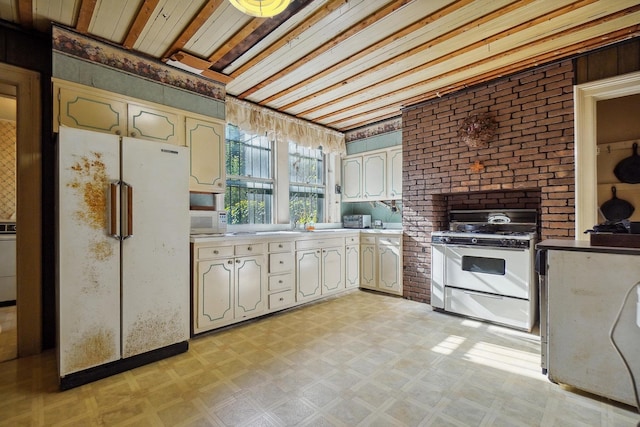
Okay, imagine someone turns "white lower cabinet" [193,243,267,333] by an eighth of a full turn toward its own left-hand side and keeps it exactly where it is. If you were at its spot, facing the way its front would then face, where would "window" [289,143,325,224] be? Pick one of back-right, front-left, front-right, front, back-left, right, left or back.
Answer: front-left

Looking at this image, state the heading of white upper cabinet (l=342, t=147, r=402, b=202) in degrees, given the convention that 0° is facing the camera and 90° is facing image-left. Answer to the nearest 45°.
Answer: approximately 45°

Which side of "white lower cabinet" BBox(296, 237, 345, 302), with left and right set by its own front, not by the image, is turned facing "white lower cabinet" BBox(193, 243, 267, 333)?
right

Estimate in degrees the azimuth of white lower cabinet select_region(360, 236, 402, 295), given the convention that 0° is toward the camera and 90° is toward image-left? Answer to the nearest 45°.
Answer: approximately 45°

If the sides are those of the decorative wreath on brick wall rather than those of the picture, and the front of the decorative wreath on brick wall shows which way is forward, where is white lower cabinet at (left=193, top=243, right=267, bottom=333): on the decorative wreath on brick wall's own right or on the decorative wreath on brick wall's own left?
on the decorative wreath on brick wall's own right

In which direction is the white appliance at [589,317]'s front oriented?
to the viewer's left

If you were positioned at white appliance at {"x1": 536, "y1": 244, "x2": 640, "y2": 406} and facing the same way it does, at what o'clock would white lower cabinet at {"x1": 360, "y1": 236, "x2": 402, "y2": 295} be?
The white lower cabinet is roughly at 1 o'clock from the white appliance.
